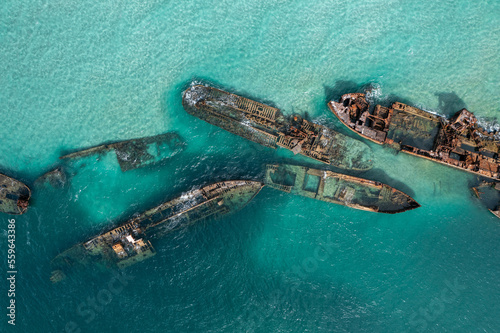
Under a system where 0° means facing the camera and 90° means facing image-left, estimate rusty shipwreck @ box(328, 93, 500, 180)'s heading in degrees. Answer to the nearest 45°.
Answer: approximately 90°

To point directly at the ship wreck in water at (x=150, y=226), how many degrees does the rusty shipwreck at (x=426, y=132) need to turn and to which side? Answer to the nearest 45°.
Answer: approximately 45° to its left

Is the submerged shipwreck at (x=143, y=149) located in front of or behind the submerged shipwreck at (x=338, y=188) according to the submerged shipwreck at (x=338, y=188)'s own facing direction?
behind

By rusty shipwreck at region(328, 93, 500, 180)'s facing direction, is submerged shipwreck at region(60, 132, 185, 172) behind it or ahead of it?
ahead

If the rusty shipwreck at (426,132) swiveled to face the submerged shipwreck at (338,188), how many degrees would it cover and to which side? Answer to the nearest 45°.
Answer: approximately 45° to its left

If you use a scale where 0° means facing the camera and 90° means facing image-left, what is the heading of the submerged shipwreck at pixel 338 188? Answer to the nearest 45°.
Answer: approximately 270°

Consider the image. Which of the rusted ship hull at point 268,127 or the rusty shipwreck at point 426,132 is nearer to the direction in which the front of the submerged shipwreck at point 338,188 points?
the rusty shipwreck

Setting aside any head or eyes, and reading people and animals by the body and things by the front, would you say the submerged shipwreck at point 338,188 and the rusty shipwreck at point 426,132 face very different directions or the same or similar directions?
very different directions

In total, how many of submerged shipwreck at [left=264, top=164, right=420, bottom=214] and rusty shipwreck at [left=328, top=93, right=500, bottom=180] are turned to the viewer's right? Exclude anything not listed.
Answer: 1

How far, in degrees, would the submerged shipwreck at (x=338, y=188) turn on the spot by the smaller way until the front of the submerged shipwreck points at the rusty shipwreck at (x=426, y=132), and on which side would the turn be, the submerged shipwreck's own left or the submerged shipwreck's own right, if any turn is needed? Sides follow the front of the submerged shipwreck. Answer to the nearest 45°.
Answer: approximately 45° to the submerged shipwreck's own left

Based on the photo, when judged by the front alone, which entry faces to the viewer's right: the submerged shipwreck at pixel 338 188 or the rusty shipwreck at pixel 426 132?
the submerged shipwreck

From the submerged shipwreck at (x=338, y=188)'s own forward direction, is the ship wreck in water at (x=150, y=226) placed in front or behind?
behind

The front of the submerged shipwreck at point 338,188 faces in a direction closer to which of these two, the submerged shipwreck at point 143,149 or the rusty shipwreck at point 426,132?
the rusty shipwreck
